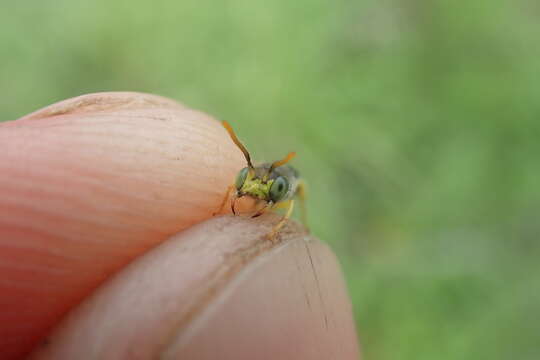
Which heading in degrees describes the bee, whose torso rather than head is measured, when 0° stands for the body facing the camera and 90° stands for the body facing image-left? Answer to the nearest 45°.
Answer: approximately 45°
